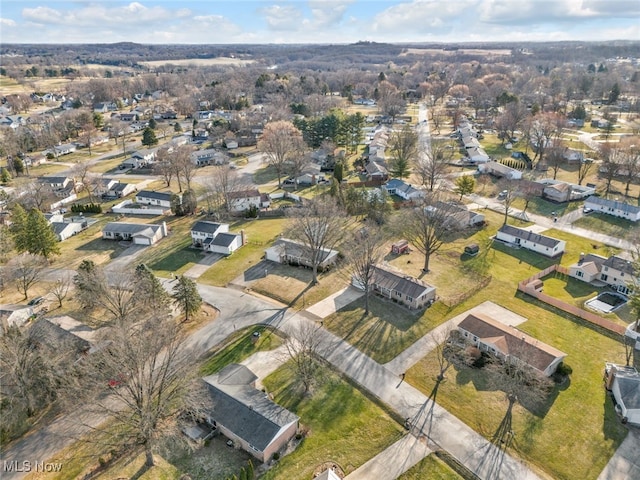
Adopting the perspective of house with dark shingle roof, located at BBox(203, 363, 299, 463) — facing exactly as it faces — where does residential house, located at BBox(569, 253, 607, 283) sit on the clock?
The residential house is roughly at 1 o'clock from the house with dark shingle roof.

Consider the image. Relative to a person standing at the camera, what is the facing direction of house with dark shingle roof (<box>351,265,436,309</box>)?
facing the viewer and to the left of the viewer

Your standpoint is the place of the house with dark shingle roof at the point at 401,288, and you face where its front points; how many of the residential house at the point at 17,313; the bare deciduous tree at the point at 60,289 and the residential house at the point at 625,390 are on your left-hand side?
1

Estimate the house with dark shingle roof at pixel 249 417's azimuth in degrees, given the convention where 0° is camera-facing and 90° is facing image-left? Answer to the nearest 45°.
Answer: approximately 225°

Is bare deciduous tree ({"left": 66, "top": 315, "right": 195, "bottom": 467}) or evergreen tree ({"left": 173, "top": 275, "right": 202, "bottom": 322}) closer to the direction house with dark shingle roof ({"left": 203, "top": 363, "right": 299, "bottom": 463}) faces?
the evergreen tree

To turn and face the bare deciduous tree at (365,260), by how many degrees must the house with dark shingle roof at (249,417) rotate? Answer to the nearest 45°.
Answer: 0° — it already faces it

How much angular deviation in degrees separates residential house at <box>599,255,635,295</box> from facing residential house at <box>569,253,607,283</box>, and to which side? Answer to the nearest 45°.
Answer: approximately 135° to its left

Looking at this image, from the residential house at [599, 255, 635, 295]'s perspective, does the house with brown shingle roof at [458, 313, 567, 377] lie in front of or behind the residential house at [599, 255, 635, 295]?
behind

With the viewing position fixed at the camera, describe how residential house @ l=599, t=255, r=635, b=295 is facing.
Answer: facing away from the viewer and to the right of the viewer

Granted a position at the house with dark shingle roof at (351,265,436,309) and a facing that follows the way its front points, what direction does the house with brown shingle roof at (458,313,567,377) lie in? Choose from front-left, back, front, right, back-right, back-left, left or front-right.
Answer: left

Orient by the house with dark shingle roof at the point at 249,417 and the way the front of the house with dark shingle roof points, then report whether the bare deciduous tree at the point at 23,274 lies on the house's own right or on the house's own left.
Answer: on the house's own left

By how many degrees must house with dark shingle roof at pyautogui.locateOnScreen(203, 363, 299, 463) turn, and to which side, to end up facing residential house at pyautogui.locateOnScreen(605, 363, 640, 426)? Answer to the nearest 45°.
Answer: approximately 45° to its right

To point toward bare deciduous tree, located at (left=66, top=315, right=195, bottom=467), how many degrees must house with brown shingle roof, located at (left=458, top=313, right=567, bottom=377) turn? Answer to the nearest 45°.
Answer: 0° — it already faces it
